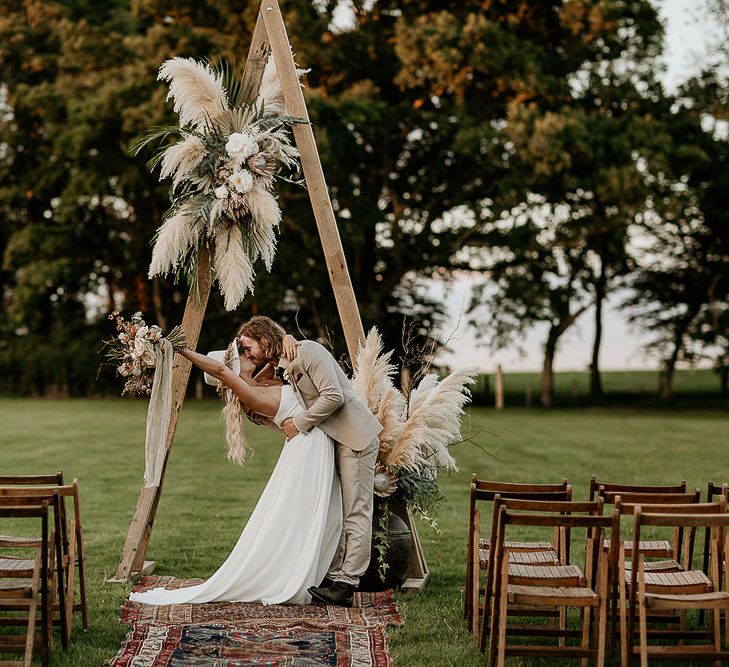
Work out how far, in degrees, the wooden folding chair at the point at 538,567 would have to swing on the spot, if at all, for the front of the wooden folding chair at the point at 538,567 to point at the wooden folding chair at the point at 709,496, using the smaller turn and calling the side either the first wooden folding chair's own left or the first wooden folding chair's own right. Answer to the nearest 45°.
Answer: approximately 45° to the first wooden folding chair's own right

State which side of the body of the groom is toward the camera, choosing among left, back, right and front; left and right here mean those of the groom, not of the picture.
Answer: left

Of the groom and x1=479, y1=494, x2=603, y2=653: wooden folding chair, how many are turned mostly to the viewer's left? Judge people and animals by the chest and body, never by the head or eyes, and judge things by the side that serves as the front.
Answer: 1

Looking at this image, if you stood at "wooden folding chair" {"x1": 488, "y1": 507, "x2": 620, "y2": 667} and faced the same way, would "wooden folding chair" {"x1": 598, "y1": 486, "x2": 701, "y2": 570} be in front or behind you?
in front

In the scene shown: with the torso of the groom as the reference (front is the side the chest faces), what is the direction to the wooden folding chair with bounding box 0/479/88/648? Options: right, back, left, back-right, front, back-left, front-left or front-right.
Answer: front-left

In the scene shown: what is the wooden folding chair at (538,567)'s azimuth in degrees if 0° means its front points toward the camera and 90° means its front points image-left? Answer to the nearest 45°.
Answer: approximately 180°

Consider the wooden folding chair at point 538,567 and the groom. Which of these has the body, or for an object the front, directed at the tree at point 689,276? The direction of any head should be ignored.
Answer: the wooden folding chair

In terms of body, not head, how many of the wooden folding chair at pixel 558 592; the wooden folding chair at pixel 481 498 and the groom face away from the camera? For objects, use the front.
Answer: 2

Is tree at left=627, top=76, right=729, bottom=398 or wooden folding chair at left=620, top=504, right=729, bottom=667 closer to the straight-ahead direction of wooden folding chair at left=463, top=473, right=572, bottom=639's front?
the tree

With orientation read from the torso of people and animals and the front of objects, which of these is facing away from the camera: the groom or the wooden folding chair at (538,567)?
the wooden folding chair

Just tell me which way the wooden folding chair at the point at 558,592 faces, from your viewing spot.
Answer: facing away from the viewer

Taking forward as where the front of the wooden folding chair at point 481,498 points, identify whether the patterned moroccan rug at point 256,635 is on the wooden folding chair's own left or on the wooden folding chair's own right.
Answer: on the wooden folding chair's own left

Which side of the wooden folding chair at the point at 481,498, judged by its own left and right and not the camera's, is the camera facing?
back
